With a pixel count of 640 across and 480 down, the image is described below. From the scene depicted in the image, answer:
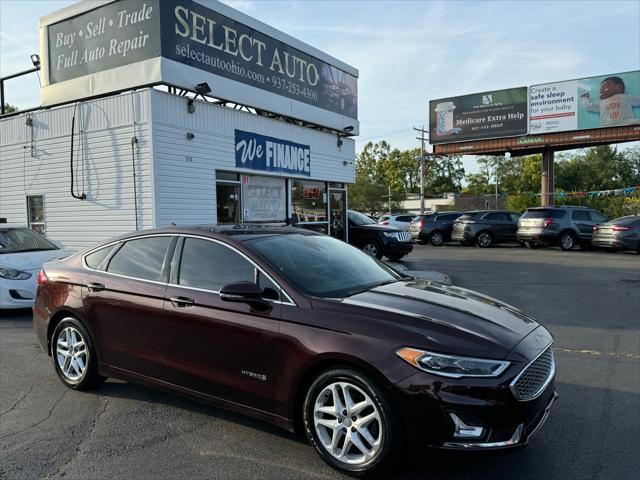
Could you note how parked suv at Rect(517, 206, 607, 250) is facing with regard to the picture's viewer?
facing away from the viewer and to the right of the viewer

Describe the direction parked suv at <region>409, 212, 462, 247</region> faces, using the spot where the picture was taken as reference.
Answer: facing away from the viewer and to the right of the viewer

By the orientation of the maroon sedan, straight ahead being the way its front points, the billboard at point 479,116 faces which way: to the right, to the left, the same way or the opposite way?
to the right

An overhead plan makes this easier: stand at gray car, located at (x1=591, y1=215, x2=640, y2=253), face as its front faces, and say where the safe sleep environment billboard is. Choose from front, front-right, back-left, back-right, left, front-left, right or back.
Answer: front-left

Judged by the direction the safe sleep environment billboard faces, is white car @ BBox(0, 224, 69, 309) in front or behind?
in front

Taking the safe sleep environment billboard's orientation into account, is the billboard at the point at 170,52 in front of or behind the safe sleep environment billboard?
in front

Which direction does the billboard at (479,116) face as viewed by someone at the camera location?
facing the viewer and to the left of the viewer

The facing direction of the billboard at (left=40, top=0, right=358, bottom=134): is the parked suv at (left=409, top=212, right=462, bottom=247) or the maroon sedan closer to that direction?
the maroon sedan

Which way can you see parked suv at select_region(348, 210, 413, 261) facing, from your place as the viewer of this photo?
facing the viewer and to the right of the viewer

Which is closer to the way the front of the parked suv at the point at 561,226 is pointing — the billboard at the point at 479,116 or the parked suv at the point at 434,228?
the billboard

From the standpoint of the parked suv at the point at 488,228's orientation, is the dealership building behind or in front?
behind

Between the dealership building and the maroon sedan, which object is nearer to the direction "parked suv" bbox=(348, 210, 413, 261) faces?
the maroon sedan
